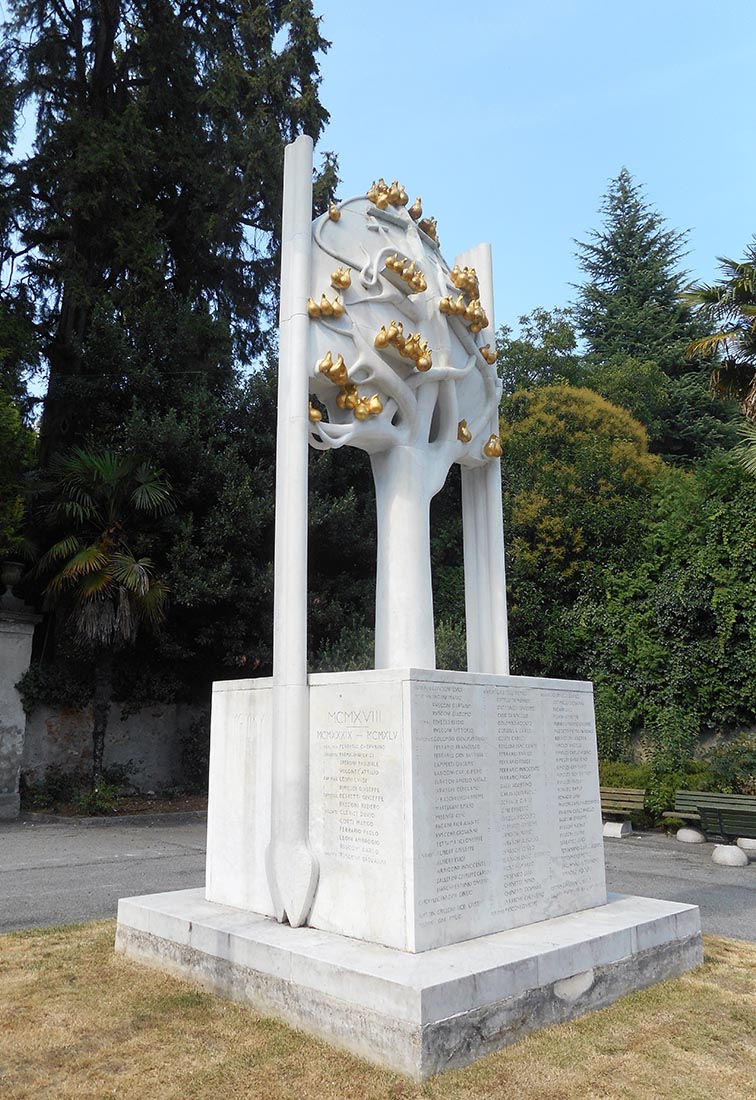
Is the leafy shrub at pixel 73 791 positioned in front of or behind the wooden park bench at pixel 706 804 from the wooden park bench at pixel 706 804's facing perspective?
in front

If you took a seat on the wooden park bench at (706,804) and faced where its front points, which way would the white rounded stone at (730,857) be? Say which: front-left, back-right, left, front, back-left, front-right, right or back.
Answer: front-left

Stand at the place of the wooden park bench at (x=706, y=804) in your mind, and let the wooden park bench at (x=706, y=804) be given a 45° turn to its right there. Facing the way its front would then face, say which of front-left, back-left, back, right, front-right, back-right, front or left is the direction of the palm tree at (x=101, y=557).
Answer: front

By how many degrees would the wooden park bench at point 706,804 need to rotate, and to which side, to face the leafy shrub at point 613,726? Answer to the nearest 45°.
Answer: approximately 90° to its right

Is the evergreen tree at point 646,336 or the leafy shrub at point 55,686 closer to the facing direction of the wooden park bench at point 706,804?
the leafy shrub

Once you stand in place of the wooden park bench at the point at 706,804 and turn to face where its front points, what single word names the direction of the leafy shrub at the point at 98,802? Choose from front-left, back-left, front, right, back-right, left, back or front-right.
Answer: front-right

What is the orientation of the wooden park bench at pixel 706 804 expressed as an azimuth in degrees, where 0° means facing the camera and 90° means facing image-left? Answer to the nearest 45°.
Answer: approximately 45°

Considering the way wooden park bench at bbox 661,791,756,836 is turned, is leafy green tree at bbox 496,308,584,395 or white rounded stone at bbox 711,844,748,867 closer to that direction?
the white rounded stone

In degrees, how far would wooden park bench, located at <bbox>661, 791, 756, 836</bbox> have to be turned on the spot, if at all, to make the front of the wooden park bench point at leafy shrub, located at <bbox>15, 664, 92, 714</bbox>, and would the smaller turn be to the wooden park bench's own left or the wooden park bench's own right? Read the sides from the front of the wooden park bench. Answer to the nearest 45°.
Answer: approximately 45° to the wooden park bench's own right

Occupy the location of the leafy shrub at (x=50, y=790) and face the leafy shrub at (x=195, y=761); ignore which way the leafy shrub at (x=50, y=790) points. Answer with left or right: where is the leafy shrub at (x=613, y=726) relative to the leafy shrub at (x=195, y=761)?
right

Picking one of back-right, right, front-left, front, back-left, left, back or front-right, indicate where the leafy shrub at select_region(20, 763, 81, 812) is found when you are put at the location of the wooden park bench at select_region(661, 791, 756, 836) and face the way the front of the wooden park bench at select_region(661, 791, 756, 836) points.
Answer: front-right

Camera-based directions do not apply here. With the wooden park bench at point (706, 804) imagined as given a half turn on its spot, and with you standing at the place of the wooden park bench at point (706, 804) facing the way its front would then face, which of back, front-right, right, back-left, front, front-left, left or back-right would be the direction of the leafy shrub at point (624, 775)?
left

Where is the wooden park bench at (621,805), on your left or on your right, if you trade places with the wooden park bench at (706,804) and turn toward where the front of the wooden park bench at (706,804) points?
on your right
